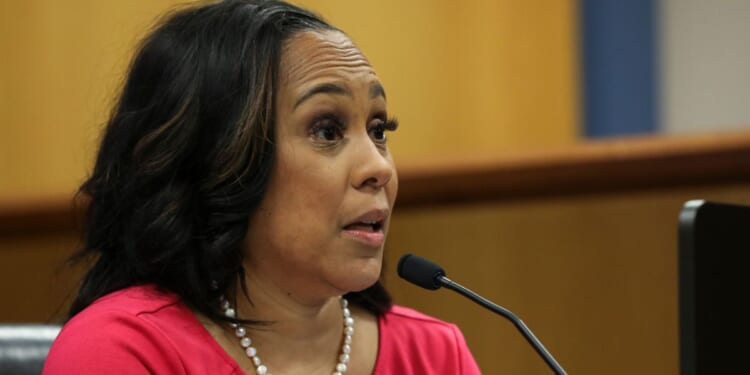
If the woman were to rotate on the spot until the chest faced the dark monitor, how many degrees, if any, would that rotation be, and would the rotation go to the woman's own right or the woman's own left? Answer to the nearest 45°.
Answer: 0° — they already face it

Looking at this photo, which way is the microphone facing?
to the viewer's left

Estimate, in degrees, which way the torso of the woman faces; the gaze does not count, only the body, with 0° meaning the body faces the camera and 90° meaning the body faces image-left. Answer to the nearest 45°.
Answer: approximately 315°

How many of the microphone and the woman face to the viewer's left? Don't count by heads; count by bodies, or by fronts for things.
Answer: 1
